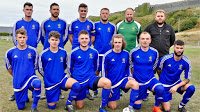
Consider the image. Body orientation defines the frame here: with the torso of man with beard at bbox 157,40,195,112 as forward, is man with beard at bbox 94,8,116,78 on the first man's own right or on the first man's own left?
on the first man's own right

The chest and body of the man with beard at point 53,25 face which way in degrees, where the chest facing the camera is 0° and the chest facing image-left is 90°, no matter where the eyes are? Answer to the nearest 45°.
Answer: approximately 0°

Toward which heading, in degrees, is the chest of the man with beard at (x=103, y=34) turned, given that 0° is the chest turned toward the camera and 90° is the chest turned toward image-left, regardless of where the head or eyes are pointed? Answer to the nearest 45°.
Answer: approximately 0°

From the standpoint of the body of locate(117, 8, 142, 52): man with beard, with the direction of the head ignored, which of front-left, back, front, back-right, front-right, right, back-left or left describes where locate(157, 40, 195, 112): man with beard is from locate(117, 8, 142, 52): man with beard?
front-left

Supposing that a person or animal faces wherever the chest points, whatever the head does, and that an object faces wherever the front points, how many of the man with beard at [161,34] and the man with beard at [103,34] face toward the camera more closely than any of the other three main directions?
2

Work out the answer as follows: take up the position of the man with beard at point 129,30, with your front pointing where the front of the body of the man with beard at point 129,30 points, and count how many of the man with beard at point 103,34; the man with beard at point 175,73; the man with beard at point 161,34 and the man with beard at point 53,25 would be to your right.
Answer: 2

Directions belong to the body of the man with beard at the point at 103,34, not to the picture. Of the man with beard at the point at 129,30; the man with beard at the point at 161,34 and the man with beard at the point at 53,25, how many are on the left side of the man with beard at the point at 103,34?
2

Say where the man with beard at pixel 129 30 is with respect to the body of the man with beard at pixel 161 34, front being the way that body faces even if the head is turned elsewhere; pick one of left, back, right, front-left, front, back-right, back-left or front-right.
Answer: right

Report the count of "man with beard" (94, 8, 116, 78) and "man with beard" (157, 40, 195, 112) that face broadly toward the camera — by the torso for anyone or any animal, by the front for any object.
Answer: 2

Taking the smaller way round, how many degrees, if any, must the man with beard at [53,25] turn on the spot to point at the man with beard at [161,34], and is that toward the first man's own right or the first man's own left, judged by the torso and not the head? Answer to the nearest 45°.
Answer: approximately 90° to the first man's own left

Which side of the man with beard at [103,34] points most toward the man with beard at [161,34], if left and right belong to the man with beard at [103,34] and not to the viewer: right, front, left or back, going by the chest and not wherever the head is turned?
left

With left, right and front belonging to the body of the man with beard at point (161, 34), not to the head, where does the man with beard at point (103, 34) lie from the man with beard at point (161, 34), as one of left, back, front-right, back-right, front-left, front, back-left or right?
right
